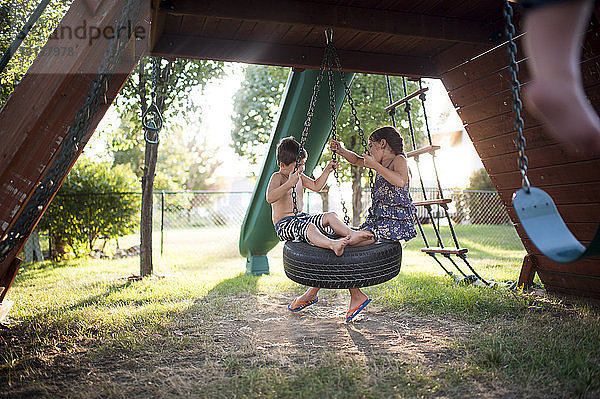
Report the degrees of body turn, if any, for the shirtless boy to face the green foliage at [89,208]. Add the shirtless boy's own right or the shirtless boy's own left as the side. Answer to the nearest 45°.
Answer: approximately 135° to the shirtless boy's own left

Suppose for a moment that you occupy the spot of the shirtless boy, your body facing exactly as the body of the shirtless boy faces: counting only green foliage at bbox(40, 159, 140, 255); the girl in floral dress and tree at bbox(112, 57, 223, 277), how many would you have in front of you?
1

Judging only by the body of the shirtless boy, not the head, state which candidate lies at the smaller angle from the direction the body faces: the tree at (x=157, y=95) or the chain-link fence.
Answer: the chain-link fence

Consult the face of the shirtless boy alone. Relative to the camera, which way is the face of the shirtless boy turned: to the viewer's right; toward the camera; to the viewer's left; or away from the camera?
to the viewer's right

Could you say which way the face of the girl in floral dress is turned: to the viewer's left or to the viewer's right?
to the viewer's left

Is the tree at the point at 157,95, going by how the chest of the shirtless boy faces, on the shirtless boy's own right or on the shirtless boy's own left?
on the shirtless boy's own left

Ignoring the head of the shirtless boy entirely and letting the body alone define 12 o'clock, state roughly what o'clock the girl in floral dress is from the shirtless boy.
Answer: The girl in floral dress is roughly at 12 o'clock from the shirtless boy.

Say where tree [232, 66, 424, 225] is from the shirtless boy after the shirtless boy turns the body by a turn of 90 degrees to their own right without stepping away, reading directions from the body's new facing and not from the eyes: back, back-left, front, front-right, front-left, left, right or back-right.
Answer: back

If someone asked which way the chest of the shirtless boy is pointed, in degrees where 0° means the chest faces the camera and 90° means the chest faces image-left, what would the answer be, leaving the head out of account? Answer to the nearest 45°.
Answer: approximately 270°

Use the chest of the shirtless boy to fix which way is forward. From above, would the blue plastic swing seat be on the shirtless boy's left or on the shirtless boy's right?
on the shirtless boy's right
